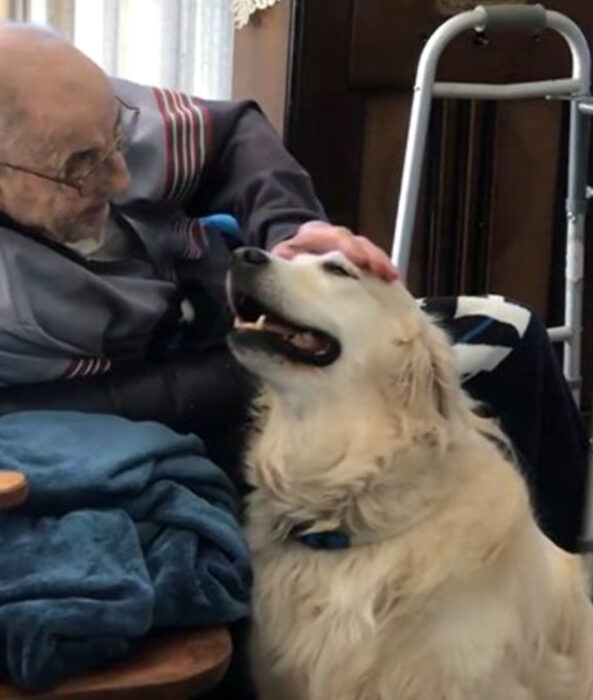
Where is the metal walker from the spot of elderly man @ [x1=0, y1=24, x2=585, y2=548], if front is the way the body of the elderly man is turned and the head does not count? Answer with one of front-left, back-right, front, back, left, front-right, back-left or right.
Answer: left

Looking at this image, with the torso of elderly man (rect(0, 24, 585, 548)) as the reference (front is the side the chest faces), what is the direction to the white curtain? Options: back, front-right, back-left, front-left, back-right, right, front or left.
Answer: back-left

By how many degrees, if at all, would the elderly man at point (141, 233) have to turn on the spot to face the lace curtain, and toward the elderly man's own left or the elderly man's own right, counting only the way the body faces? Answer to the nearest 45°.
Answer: approximately 135° to the elderly man's own left

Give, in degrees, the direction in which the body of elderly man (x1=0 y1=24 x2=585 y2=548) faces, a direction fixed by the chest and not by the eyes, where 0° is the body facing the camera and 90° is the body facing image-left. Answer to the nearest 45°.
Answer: approximately 315°
